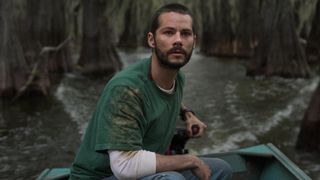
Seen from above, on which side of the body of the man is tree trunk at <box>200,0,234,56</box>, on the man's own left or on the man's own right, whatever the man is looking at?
on the man's own left

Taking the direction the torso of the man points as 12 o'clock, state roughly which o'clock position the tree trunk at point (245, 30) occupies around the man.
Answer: The tree trunk is roughly at 8 o'clock from the man.

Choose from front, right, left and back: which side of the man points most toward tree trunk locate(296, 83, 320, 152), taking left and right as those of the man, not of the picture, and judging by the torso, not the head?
left

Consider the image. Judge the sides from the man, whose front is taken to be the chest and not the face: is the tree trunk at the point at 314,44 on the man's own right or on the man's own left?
on the man's own left

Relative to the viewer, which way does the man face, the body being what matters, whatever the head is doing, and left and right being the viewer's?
facing the viewer and to the right of the viewer

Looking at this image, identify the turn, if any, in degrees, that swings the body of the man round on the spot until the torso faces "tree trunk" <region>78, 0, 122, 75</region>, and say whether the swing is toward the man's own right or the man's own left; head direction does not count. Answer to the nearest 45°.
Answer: approximately 135° to the man's own left

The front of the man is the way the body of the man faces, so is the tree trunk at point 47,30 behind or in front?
behind
